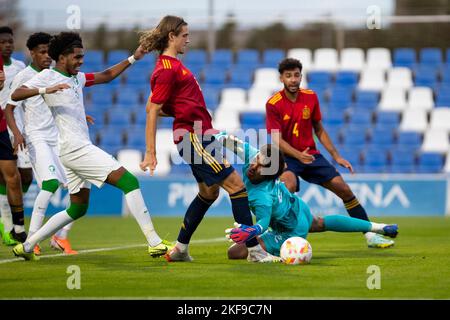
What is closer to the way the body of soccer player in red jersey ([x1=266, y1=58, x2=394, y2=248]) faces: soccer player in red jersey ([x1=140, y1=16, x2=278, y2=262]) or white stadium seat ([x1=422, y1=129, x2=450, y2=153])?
the soccer player in red jersey

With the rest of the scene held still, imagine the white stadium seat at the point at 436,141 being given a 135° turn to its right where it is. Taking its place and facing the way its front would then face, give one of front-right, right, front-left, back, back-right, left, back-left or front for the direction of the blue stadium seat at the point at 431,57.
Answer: front-right

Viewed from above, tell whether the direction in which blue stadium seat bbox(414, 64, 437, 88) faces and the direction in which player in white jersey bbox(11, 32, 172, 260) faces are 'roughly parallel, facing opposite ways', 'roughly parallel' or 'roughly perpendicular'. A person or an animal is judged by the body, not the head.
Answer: roughly perpendicular

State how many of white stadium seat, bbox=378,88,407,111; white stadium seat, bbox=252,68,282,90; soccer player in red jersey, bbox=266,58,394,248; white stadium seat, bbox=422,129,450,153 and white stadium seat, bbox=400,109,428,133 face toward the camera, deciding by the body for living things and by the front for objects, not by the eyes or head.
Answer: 5

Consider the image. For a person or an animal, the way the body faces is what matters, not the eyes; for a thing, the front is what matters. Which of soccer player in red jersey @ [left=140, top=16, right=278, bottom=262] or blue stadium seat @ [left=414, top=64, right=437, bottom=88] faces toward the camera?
the blue stadium seat

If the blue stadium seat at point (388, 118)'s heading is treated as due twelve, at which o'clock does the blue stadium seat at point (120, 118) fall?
the blue stadium seat at point (120, 118) is roughly at 3 o'clock from the blue stadium seat at point (388, 118).

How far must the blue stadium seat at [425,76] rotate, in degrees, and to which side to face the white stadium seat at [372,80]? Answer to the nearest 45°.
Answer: approximately 90° to its right

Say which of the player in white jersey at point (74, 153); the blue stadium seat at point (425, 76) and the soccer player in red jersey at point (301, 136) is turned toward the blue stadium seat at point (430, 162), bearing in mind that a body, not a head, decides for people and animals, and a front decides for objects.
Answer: the blue stadium seat at point (425, 76)

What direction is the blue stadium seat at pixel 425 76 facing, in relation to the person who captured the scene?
facing the viewer

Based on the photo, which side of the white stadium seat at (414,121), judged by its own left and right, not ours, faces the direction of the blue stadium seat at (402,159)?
front

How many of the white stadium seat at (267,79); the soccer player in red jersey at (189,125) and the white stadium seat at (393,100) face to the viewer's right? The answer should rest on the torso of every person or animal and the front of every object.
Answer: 1

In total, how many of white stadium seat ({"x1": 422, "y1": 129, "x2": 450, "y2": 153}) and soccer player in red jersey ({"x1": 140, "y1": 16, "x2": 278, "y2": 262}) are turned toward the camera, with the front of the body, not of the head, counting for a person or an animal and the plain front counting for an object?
1

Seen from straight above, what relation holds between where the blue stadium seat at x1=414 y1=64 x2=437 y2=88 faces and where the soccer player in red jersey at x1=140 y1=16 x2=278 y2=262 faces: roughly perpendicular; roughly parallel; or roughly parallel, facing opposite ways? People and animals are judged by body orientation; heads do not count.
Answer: roughly perpendicular

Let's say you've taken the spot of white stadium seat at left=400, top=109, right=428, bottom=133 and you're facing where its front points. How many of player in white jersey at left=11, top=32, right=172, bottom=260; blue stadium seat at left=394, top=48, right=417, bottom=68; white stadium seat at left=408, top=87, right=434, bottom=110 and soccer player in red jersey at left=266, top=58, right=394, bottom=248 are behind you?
2

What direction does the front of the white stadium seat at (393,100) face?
toward the camera

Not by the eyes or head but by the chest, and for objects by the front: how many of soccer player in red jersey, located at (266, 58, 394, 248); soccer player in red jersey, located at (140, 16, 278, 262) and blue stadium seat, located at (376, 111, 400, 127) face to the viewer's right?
1

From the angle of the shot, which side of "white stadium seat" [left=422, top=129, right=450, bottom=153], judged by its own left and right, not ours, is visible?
front
